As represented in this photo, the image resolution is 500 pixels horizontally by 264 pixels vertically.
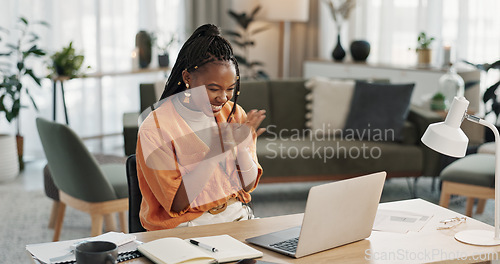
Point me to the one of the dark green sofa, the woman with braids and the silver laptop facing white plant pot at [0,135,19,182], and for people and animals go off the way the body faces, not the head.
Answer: the silver laptop

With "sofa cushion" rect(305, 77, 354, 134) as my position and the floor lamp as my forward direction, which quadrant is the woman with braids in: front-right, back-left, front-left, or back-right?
back-left

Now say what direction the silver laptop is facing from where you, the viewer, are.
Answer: facing away from the viewer and to the left of the viewer

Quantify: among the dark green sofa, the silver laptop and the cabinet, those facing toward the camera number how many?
2

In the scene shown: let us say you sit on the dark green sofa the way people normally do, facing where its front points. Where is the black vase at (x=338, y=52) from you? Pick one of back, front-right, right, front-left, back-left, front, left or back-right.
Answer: back

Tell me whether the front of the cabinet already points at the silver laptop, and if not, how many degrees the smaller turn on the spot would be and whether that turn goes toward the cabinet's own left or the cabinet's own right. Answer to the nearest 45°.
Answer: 0° — it already faces it

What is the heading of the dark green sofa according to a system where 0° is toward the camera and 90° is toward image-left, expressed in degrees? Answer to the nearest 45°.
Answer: approximately 0°

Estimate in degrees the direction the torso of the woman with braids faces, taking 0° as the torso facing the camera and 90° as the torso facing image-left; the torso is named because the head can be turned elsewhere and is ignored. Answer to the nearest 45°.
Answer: approximately 315°
